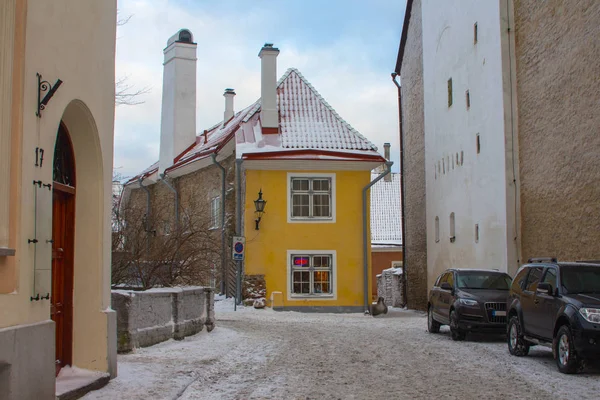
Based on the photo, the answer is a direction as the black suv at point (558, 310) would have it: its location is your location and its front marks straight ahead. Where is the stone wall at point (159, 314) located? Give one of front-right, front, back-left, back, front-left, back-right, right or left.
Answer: back-right

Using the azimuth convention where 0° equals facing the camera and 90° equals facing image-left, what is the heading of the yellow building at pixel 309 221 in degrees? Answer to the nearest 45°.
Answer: approximately 0°

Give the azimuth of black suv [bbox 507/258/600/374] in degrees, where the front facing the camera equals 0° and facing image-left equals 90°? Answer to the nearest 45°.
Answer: approximately 315°

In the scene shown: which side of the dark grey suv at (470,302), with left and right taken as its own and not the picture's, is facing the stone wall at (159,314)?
right

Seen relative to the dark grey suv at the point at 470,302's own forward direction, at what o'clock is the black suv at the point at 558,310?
The black suv is roughly at 1 o'clock from the dark grey suv.

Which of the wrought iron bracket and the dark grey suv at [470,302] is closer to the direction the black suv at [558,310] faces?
the wrought iron bracket

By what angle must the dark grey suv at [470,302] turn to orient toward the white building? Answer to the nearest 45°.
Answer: approximately 135° to its left

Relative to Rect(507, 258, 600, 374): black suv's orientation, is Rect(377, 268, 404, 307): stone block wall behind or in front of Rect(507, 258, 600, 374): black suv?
behind
